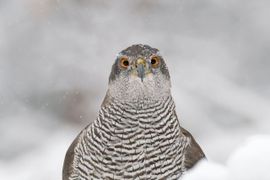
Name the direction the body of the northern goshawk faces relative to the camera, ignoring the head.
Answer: toward the camera
